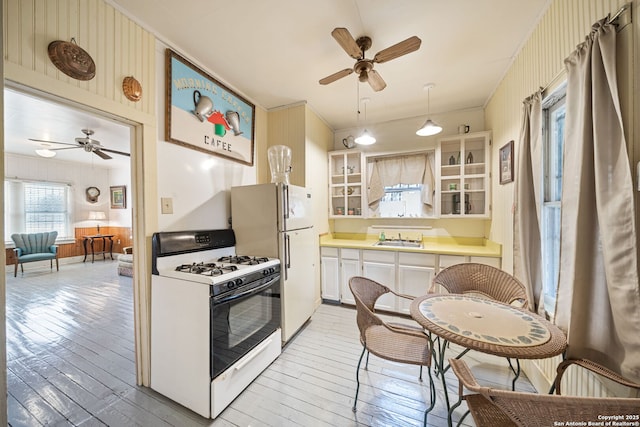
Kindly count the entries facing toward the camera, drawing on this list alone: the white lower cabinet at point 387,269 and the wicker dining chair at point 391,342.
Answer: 1

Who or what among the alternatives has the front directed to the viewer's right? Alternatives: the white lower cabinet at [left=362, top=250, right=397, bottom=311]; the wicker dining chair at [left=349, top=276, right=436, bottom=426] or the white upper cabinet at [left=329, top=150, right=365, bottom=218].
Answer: the wicker dining chair

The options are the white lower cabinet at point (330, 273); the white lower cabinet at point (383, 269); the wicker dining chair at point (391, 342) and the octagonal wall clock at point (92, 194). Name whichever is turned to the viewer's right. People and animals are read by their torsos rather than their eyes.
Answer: the wicker dining chair

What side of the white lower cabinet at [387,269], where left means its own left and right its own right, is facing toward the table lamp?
right

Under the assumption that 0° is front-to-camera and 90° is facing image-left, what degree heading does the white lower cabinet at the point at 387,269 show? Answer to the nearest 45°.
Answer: approximately 0°

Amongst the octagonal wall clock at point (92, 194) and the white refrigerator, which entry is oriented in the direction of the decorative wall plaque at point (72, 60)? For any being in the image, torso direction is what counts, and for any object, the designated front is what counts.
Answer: the octagonal wall clock

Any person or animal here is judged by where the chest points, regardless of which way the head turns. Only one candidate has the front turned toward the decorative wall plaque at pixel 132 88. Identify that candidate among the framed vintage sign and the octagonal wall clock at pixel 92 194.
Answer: the octagonal wall clock

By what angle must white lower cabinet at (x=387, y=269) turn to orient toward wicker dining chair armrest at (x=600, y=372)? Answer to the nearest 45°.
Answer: approximately 45° to its left

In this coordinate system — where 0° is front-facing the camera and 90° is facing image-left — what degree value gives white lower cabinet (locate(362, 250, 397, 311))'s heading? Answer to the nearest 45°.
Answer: approximately 0°
